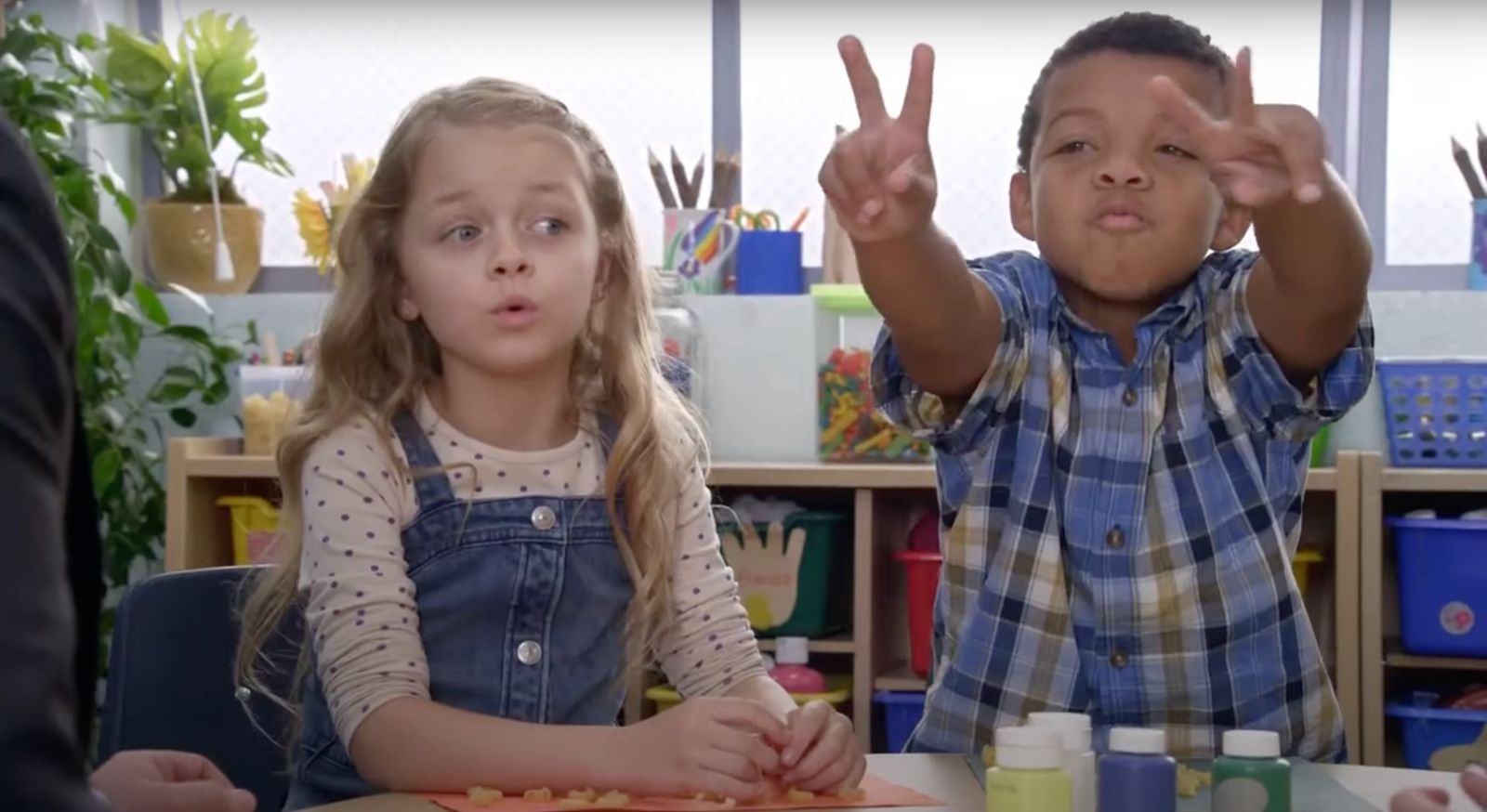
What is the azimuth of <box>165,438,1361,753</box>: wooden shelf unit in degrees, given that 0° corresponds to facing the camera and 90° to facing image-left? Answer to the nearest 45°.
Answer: approximately 0°

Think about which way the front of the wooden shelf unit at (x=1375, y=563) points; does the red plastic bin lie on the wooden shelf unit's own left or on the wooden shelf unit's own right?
on the wooden shelf unit's own right

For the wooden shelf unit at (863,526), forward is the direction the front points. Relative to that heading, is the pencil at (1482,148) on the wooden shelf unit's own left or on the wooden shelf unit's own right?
on the wooden shelf unit's own left

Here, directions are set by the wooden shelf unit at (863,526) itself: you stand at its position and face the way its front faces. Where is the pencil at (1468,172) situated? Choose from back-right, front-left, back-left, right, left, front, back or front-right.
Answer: left

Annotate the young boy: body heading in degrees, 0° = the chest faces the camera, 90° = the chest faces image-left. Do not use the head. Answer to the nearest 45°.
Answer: approximately 0°

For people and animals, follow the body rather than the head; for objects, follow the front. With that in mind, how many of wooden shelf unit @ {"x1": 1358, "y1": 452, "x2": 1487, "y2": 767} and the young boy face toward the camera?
2

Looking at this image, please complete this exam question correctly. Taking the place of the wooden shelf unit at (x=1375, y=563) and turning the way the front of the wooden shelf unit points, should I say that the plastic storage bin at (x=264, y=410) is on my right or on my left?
on my right
